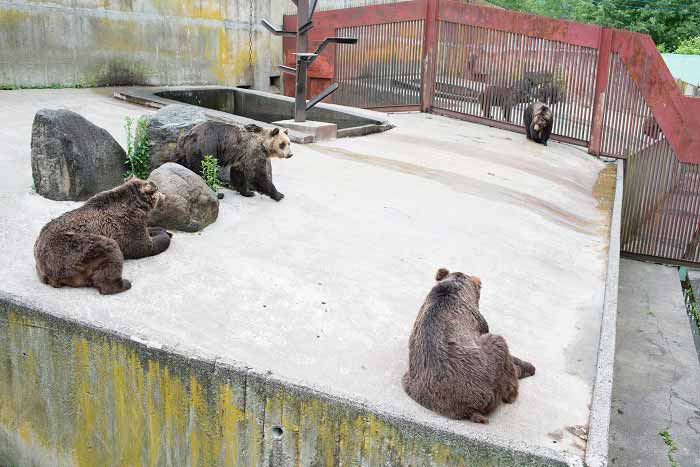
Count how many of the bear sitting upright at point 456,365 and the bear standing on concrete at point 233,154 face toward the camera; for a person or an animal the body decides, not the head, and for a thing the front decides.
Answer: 0

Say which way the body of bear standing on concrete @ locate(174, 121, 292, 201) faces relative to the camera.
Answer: to the viewer's right

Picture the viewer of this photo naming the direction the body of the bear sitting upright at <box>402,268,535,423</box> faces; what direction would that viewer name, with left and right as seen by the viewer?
facing away from the viewer and to the right of the viewer

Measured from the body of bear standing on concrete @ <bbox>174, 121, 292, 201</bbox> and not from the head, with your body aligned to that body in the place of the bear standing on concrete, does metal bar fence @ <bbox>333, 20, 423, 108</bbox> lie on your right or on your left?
on your left

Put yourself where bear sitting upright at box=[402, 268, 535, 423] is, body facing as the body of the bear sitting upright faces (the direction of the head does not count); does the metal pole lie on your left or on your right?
on your left

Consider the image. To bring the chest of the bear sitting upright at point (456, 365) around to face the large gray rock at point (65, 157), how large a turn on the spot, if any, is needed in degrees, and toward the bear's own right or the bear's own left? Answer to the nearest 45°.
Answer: approximately 90° to the bear's own left

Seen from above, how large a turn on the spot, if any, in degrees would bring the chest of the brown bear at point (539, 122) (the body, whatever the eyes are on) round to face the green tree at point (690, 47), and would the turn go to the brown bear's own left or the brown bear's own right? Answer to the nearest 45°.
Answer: approximately 180°

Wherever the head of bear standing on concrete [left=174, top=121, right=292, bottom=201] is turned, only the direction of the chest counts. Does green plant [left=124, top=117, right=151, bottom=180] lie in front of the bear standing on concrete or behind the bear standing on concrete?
behind

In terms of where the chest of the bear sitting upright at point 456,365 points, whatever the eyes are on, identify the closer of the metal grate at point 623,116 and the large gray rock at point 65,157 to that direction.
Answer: the metal grate

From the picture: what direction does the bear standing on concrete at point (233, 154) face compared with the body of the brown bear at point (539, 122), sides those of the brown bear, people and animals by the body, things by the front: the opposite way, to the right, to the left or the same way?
to the left
